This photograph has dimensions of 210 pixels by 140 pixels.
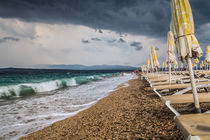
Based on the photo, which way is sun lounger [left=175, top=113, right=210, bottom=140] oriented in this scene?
to the viewer's left
